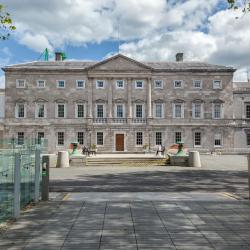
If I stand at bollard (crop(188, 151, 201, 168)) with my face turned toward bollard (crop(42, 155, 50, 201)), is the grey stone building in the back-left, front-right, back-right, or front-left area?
back-right

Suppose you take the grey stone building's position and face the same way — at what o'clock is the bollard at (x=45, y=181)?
The bollard is roughly at 12 o'clock from the grey stone building.

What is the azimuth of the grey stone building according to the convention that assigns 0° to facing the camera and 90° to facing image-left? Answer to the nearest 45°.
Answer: approximately 0°

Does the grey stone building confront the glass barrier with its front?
yes
